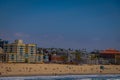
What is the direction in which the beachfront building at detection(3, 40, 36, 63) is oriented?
toward the camera

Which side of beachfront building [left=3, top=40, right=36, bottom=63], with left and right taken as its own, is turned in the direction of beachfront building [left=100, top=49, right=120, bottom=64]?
left
